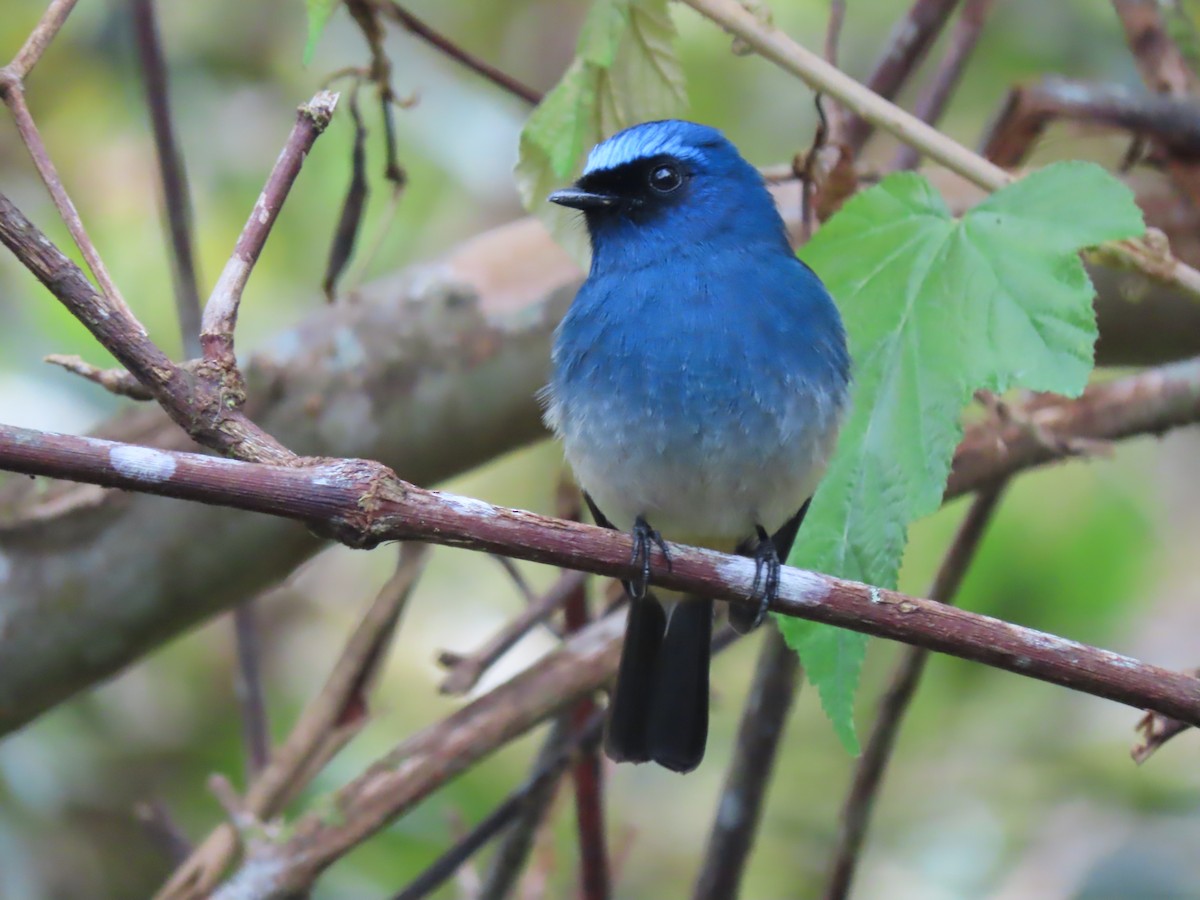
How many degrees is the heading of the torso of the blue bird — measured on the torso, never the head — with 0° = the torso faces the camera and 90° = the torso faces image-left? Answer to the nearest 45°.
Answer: approximately 0°

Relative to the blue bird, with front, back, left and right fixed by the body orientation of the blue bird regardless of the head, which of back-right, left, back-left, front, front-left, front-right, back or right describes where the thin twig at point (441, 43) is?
right

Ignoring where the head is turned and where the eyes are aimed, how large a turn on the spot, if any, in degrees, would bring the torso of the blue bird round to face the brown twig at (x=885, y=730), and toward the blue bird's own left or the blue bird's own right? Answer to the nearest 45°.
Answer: approximately 135° to the blue bird's own left

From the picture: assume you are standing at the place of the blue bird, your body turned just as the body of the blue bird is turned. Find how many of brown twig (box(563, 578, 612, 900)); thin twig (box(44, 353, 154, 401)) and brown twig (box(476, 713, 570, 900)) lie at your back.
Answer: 2

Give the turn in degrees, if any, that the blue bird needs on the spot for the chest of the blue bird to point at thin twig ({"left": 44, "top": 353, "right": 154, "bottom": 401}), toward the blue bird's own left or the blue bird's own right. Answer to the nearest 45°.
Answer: approximately 45° to the blue bird's own right

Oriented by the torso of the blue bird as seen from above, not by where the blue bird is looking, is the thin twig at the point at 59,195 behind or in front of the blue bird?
in front

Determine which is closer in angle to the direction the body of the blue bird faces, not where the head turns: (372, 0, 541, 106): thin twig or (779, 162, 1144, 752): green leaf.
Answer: the green leaf

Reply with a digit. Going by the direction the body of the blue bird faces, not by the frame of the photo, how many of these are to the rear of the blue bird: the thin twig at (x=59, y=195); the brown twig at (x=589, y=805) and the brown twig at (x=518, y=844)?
2

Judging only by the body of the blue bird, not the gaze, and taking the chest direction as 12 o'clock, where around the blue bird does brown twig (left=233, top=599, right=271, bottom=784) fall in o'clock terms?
The brown twig is roughly at 5 o'clock from the blue bird.
